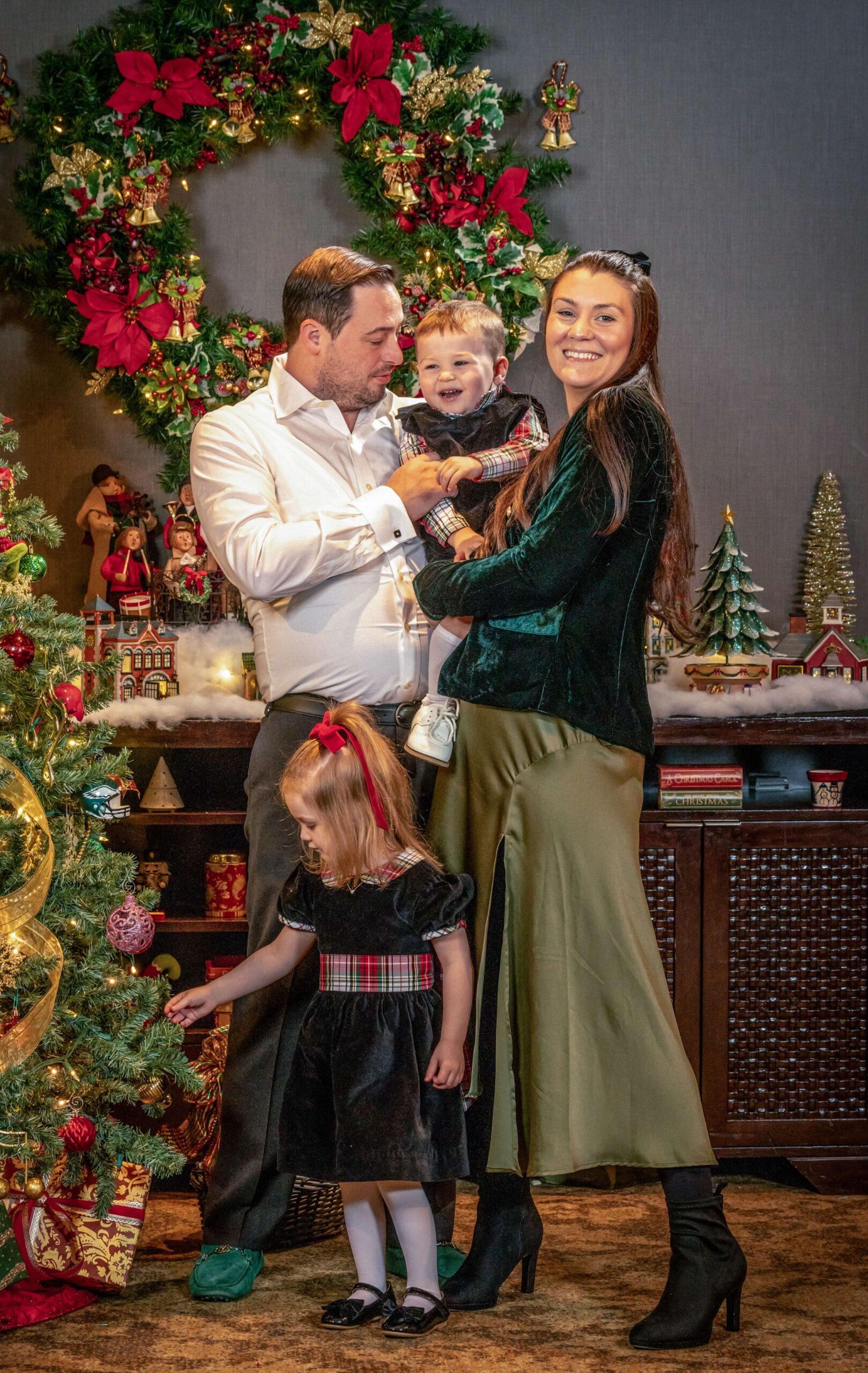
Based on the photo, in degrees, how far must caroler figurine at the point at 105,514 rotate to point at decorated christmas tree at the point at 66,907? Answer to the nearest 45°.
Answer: approximately 45° to its right

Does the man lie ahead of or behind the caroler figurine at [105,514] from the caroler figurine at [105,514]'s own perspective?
ahead

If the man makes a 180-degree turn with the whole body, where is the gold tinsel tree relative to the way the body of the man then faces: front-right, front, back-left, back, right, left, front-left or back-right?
right

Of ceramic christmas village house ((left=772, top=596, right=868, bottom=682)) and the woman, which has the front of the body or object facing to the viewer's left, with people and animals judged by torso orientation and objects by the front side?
the woman

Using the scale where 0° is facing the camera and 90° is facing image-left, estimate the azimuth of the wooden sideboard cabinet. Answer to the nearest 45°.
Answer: approximately 0°
